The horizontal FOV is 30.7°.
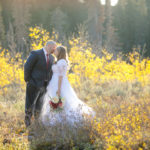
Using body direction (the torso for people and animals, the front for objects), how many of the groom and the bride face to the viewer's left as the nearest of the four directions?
1

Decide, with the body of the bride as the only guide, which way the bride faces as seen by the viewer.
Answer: to the viewer's left

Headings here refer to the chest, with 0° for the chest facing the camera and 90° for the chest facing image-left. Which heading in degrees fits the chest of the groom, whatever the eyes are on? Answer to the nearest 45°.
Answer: approximately 315°
